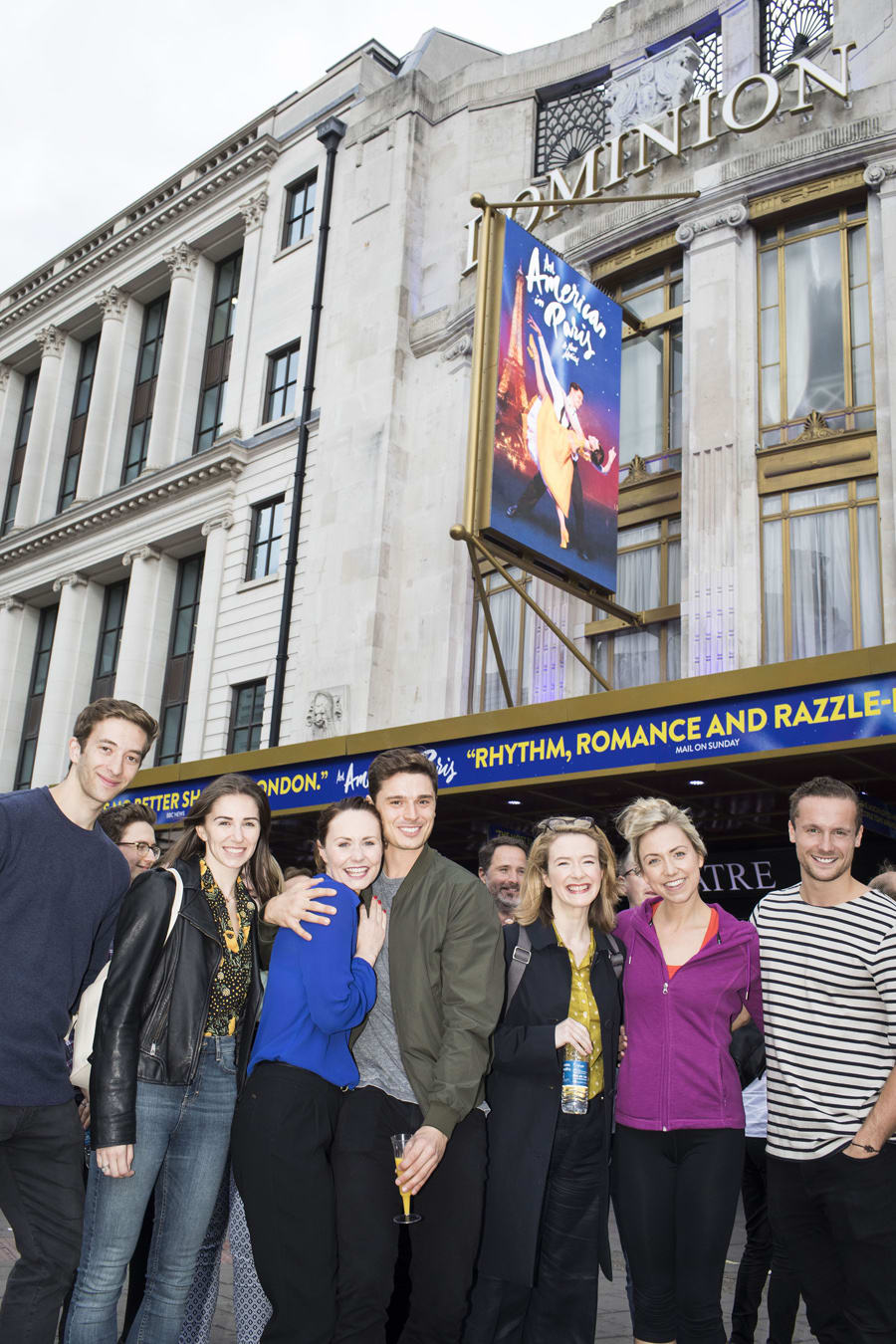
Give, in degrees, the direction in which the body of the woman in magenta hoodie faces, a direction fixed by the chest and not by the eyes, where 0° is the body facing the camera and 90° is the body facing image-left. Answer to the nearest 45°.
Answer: approximately 0°

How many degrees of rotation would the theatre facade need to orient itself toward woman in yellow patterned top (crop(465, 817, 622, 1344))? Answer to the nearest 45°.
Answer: approximately 45° to its left

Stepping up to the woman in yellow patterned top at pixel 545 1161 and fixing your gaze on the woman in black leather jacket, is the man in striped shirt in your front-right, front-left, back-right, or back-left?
back-left

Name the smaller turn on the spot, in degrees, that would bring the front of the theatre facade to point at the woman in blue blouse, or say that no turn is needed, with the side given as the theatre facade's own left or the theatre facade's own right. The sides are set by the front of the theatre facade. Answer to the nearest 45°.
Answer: approximately 45° to the theatre facade's own left

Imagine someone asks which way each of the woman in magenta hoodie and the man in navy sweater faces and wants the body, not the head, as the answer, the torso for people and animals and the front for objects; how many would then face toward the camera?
2

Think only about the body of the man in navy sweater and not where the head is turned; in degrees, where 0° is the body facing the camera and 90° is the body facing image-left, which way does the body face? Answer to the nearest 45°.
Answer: approximately 0°

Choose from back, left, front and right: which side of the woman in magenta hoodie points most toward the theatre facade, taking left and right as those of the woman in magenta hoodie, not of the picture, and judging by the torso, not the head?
back
